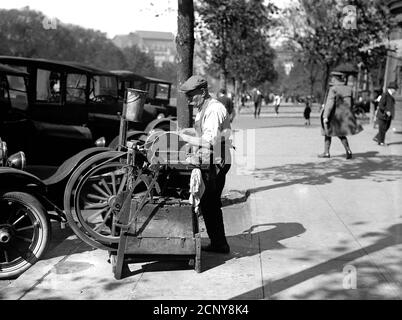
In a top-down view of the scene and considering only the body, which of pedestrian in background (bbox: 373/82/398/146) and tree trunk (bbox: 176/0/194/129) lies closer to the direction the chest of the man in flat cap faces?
the tree trunk

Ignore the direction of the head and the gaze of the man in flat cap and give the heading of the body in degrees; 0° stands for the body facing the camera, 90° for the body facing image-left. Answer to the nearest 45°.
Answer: approximately 90°

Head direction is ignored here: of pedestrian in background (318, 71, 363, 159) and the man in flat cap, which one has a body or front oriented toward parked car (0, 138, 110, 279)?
the man in flat cap

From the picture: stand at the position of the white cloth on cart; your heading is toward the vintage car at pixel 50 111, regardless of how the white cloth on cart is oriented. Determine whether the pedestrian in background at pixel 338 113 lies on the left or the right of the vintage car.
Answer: right

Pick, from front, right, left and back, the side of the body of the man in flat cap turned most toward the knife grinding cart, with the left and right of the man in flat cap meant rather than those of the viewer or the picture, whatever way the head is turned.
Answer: front

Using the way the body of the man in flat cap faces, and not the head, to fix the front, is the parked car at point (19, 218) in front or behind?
in front

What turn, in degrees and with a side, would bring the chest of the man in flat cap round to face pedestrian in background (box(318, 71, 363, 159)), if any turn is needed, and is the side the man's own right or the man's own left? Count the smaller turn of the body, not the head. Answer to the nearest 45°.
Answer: approximately 135° to the man's own right

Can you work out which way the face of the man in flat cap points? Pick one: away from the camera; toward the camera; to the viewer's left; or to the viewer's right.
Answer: to the viewer's left
